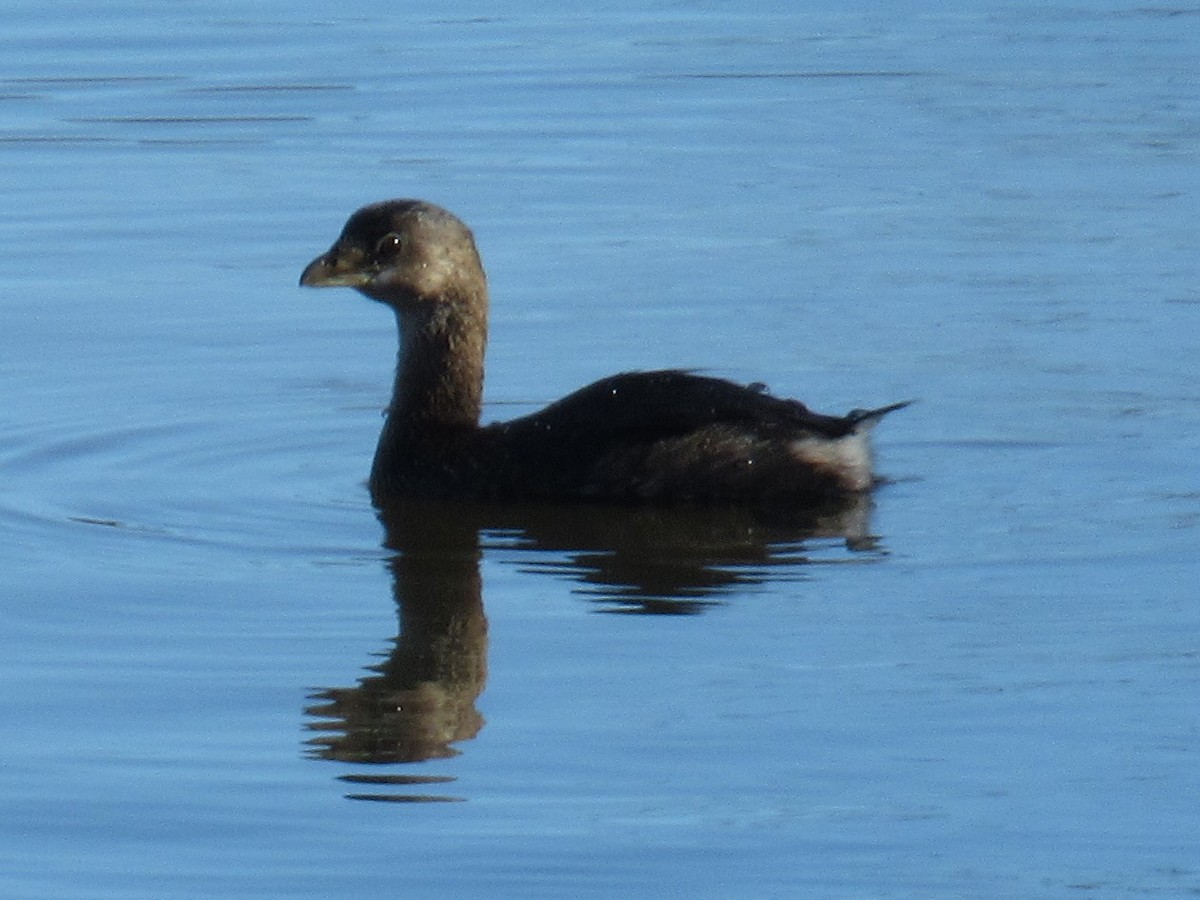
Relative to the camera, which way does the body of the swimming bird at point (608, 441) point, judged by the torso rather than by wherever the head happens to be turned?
to the viewer's left
